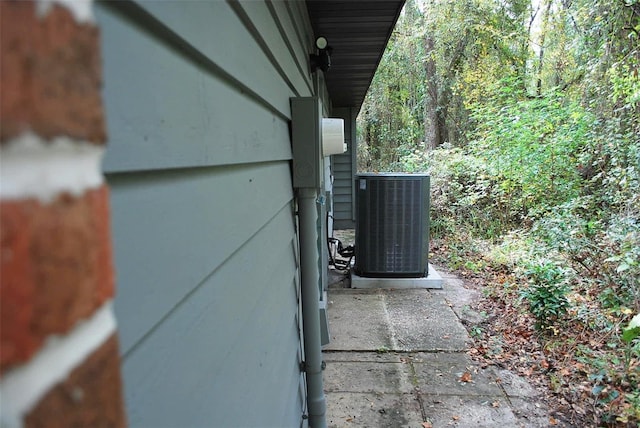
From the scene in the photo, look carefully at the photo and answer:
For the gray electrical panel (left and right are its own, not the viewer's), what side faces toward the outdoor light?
left

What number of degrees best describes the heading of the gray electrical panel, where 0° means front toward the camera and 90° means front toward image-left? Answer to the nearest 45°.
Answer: approximately 270°

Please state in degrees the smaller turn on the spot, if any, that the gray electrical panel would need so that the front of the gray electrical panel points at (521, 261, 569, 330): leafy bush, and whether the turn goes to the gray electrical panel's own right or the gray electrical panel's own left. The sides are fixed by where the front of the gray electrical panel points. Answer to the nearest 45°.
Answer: approximately 45° to the gray electrical panel's own left
